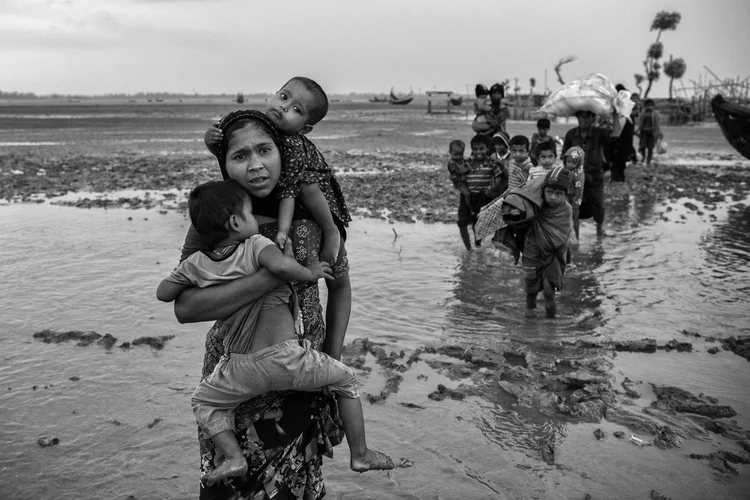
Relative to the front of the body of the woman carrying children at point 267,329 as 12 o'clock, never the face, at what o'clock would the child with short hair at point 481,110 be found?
The child with short hair is roughly at 7 o'clock from the woman carrying children.

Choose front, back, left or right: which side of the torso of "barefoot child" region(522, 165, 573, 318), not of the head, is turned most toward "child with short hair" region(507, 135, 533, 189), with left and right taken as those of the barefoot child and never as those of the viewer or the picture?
back

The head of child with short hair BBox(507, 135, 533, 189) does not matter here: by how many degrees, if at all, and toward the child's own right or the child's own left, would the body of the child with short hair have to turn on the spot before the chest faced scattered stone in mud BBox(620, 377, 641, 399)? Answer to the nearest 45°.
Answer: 0° — they already face it

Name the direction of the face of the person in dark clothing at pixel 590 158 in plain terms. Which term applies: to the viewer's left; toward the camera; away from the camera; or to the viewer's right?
toward the camera

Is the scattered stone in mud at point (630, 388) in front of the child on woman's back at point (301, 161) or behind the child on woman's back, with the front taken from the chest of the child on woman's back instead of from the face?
behind

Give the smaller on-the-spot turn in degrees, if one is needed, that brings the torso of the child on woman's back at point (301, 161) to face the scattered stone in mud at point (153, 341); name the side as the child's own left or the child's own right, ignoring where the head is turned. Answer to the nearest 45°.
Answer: approximately 135° to the child's own right

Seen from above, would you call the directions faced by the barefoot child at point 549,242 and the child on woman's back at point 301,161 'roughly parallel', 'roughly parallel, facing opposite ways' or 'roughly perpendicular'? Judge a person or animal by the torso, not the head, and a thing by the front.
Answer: roughly parallel

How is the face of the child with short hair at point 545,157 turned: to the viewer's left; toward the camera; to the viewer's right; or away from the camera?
toward the camera

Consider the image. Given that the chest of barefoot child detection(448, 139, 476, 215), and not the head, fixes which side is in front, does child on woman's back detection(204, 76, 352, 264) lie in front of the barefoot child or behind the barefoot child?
in front

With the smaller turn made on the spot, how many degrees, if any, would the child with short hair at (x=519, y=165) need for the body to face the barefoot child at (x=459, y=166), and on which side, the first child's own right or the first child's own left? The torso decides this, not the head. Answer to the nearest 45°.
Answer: approximately 135° to the first child's own right

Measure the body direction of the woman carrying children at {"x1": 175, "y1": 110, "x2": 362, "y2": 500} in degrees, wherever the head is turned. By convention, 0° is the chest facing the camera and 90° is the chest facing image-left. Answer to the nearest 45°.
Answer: approximately 0°

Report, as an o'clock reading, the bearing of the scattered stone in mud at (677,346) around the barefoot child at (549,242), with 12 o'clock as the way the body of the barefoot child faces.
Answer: The scattered stone in mud is roughly at 10 o'clock from the barefoot child.

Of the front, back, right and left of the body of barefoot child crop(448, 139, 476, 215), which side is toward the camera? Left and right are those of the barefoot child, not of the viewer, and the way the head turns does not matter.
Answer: front

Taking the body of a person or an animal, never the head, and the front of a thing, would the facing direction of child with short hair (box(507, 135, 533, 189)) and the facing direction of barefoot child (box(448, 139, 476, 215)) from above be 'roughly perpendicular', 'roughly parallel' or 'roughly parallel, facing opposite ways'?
roughly parallel

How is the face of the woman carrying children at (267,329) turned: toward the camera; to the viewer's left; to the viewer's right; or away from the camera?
toward the camera

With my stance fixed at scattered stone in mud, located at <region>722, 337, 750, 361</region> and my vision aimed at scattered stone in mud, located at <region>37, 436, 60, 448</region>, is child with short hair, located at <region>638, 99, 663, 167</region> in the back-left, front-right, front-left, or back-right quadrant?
back-right
